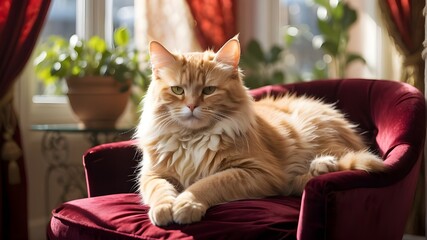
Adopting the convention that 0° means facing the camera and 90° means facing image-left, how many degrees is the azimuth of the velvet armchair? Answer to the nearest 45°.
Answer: approximately 45°

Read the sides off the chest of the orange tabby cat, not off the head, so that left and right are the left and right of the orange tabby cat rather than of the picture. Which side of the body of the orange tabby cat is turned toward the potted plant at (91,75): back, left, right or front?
right

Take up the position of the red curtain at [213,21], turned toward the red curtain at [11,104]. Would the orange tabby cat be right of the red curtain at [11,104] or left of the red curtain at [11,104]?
left

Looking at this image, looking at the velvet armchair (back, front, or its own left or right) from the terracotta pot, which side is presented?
right

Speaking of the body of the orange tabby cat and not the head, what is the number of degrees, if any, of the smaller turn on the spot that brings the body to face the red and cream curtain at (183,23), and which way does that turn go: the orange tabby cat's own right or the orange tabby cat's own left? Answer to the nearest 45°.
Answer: approximately 135° to the orange tabby cat's own right

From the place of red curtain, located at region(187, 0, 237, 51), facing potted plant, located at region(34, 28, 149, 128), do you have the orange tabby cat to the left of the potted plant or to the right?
left

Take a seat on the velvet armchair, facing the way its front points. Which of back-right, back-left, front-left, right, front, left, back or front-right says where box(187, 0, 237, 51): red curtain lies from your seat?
back-right

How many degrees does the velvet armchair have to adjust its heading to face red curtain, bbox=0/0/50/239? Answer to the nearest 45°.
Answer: approximately 90° to its right

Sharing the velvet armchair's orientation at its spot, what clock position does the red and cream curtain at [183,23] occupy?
The red and cream curtain is roughly at 4 o'clock from the velvet armchair.

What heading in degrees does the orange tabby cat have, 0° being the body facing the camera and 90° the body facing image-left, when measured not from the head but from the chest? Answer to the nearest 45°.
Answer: approximately 45°
